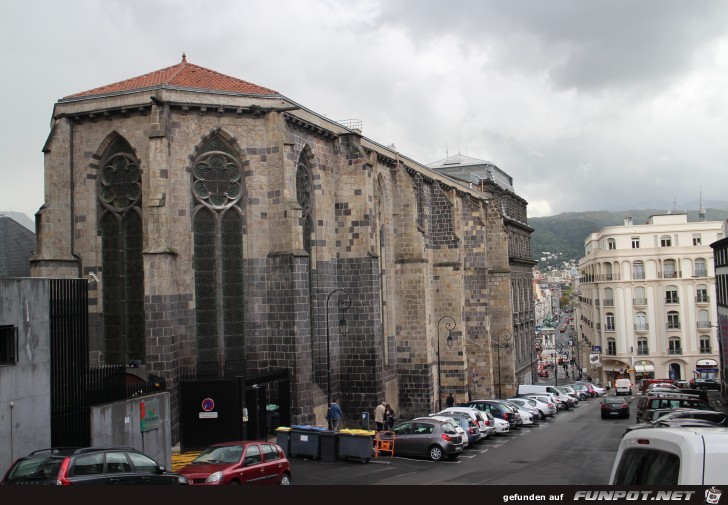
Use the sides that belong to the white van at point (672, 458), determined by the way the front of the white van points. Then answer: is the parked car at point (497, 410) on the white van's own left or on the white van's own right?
on the white van's own left

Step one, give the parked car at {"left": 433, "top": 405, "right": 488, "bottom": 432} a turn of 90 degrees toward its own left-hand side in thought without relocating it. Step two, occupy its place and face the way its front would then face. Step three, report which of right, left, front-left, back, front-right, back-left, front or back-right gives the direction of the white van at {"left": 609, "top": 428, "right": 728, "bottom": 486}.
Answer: front-left

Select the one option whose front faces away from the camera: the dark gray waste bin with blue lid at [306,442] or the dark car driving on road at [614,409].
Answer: the dark car driving on road

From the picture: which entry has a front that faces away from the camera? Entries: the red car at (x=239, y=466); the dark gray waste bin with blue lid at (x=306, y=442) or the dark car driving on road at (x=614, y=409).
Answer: the dark car driving on road

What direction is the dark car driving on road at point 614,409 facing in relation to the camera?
away from the camera

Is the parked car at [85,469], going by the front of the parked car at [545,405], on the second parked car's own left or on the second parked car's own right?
on the second parked car's own left

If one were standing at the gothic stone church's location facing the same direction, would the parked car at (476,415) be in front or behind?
in front

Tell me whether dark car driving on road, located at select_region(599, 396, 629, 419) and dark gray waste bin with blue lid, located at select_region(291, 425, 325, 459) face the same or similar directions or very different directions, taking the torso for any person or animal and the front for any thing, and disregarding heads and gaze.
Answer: very different directions

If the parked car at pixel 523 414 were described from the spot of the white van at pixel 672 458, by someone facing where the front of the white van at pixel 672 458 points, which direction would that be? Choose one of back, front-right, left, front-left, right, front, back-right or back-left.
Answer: front-left

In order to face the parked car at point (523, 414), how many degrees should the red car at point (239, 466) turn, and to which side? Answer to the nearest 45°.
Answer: approximately 180°

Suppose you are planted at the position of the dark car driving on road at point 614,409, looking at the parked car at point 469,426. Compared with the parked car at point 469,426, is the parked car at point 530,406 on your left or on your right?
right

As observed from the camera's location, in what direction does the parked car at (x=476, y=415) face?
facing away from the viewer and to the left of the viewer
